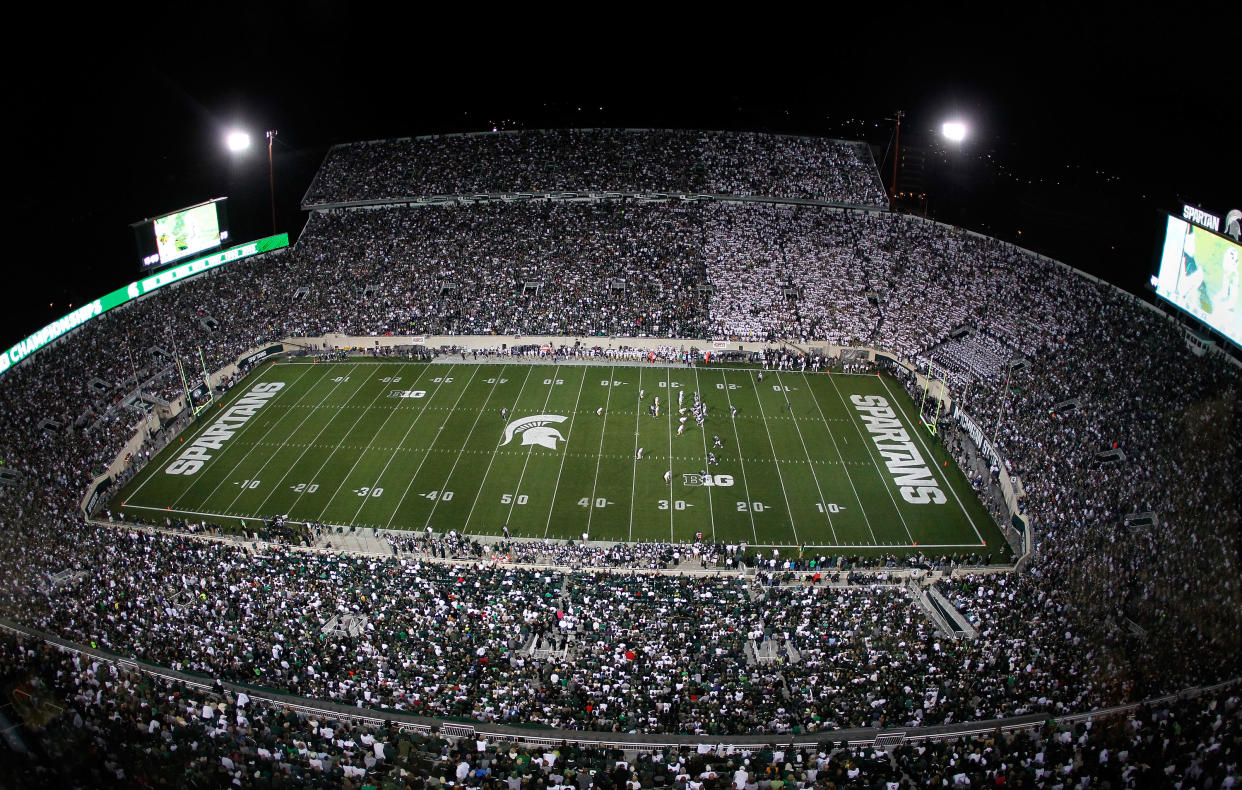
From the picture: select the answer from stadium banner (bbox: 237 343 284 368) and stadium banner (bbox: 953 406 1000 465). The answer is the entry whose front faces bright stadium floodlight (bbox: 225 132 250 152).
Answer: stadium banner (bbox: 953 406 1000 465)

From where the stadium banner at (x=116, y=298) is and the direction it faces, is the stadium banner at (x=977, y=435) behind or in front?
in front

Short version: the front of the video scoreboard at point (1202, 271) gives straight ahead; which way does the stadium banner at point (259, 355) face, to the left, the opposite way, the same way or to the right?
the opposite way

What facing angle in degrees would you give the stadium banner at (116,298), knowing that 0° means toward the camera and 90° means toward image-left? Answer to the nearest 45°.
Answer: approximately 315°

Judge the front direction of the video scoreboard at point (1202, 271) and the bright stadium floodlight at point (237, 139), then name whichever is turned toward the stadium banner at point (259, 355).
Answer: the video scoreboard

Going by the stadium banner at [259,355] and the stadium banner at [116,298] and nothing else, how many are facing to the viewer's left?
0

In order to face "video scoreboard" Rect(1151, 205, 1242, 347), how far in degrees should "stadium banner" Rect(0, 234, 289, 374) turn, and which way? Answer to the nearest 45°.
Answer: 0° — it already faces it

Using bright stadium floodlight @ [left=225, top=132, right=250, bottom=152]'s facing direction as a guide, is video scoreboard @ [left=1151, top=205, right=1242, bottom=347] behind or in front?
in front

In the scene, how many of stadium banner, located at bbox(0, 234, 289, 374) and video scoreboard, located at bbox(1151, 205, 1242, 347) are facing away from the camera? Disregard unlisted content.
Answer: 0

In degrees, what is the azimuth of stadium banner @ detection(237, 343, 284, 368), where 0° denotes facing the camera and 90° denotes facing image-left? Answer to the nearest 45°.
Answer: approximately 315°

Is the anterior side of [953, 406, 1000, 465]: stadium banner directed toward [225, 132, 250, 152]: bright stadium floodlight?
yes
